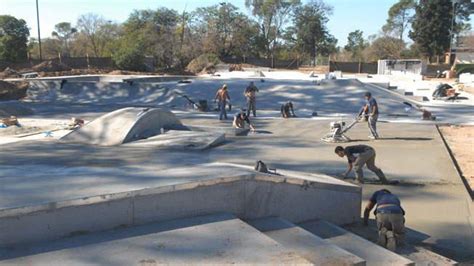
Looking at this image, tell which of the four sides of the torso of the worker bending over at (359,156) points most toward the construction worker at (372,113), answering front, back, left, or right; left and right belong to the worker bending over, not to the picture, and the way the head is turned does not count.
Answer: right

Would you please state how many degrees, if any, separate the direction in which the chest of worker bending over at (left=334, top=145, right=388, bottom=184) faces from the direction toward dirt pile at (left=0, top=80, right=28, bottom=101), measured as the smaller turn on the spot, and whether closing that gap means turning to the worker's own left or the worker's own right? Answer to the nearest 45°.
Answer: approximately 45° to the worker's own right

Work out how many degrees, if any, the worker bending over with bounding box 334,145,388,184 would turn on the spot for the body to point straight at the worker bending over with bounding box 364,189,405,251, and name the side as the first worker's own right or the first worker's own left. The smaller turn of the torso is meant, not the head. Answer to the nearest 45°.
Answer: approximately 90° to the first worker's own left

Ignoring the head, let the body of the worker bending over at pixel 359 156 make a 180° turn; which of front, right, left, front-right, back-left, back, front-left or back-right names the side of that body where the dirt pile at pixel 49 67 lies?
back-left

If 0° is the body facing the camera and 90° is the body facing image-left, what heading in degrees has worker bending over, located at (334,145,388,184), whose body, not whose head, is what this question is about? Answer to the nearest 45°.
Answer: approximately 90°

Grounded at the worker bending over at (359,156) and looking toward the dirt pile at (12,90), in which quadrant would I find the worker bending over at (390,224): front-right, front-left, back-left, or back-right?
back-left
